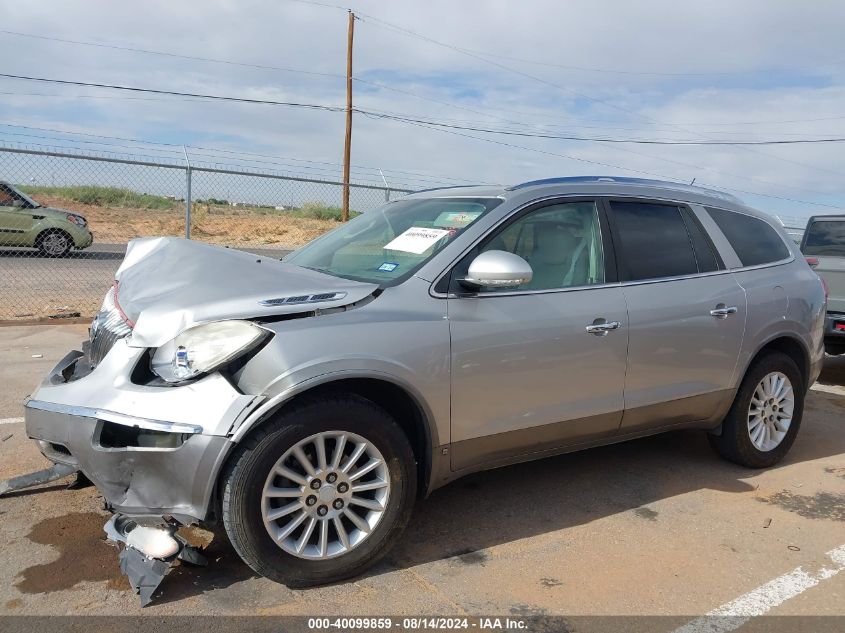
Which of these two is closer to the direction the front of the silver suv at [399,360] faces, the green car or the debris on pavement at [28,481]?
the debris on pavement

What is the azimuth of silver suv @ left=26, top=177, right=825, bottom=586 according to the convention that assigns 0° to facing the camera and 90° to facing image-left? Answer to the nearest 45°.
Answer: approximately 45°

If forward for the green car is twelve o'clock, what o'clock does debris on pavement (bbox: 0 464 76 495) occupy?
The debris on pavement is roughly at 3 o'clock from the green car.

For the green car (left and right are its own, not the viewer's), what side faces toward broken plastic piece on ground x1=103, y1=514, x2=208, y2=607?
right

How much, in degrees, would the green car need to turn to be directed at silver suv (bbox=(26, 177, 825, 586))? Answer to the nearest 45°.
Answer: approximately 90° to its right

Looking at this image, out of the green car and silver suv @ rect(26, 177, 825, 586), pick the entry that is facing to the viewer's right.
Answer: the green car

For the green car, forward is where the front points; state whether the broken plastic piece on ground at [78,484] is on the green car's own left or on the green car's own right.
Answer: on the green car's own right

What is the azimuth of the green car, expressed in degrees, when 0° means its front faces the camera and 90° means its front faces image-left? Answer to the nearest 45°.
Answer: approximately 270°

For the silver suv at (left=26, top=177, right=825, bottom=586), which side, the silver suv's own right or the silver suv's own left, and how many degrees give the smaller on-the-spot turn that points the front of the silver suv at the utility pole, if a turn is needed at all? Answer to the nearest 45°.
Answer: approximately 135° to the silver suv's own right

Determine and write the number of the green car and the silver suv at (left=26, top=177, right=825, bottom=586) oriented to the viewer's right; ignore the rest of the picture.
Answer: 1

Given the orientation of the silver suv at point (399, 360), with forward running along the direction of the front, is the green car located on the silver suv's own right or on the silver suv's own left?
on the silver suv's own right

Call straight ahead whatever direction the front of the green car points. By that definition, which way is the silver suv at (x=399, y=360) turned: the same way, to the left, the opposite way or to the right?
the opposite way
